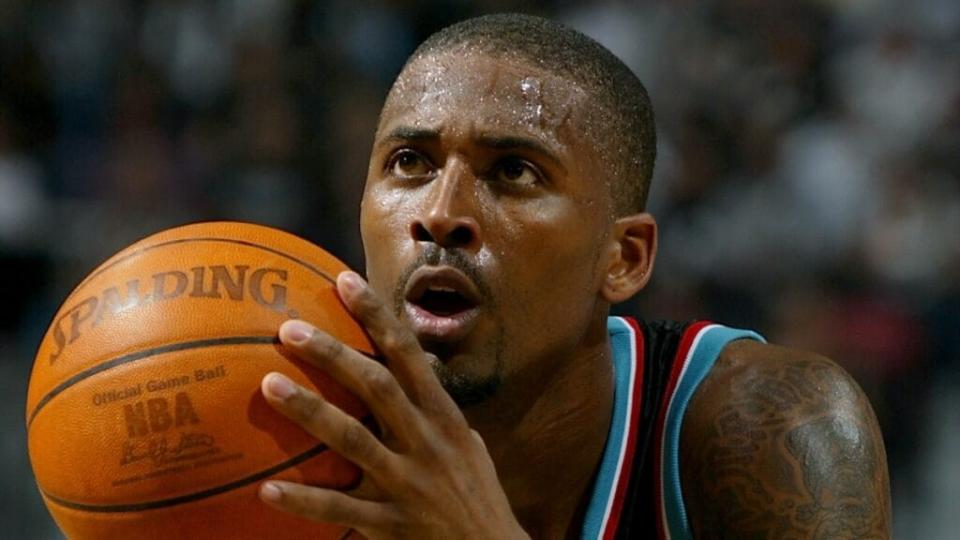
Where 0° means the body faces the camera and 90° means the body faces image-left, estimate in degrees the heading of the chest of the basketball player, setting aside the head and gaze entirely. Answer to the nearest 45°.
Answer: approximately 45°

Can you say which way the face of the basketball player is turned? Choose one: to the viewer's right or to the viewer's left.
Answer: to the viewer's left
